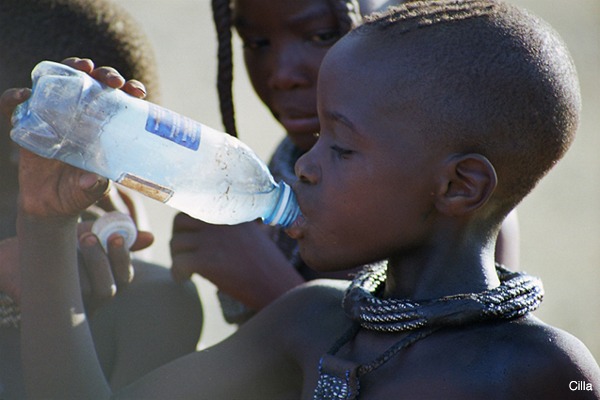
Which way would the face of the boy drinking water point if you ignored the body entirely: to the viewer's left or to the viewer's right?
to the viewer's left
